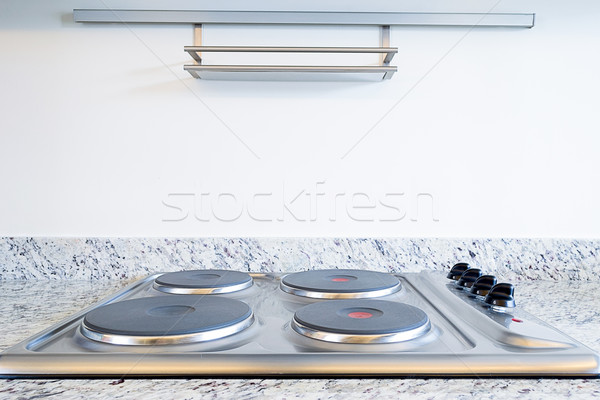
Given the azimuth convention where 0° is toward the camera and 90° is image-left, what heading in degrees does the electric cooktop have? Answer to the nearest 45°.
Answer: approximately 0°

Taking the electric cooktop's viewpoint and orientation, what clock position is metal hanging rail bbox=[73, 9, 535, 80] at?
The metal hanging rail is roughly at 6 o'clock from the electric cooktop.
